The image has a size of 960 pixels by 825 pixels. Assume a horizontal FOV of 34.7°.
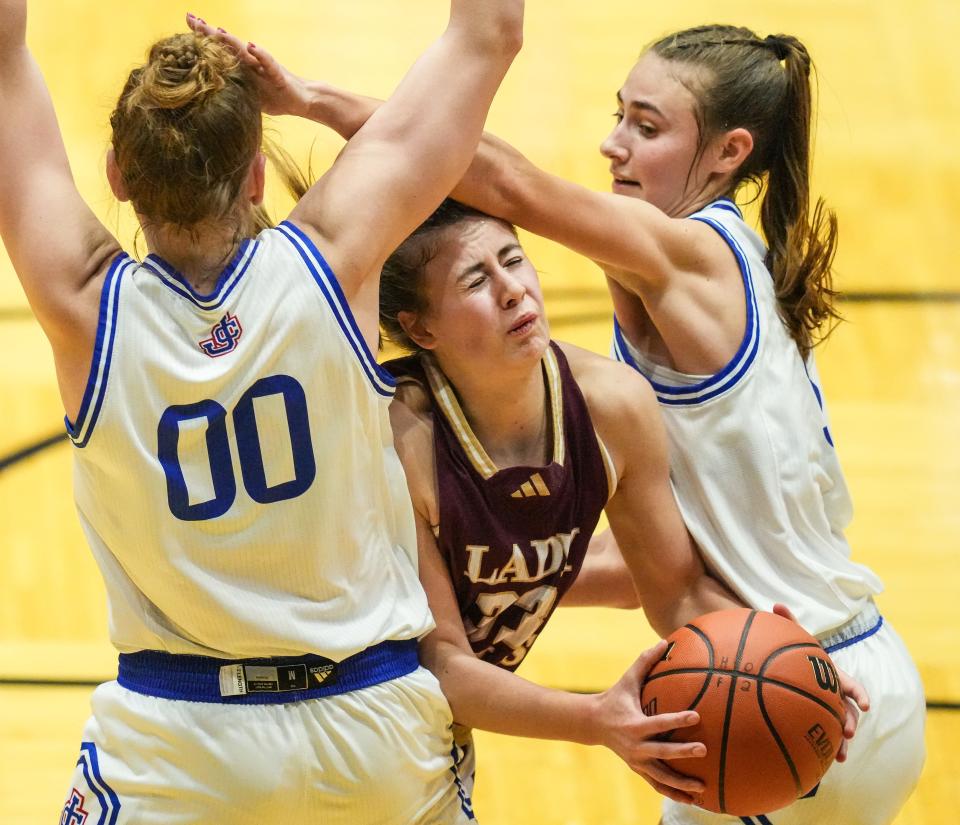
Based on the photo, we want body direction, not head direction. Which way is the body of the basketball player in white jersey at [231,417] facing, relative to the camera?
away from the camera

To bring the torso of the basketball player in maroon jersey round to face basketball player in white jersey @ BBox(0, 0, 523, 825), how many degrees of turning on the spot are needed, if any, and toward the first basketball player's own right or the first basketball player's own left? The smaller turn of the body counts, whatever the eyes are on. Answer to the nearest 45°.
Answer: approximately 90° to the first basketball player's own right

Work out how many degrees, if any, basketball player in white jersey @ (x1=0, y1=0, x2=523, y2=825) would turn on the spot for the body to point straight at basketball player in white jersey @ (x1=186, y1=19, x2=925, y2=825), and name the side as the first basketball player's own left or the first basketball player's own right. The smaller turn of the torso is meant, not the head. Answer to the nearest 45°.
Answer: approximately 45° to the first basketball player's own right

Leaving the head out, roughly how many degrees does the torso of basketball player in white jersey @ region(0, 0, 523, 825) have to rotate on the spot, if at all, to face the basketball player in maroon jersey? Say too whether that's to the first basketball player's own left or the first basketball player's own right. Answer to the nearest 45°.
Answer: approximately 45° to the first basketball player's own right

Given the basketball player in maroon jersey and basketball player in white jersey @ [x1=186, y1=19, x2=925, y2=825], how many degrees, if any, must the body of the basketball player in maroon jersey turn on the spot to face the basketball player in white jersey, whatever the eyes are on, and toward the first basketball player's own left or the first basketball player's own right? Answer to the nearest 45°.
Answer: approximately 90° to the first basketball player's own left

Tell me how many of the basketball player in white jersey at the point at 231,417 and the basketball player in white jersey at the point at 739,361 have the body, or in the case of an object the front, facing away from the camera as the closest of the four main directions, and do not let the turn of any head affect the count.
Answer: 1

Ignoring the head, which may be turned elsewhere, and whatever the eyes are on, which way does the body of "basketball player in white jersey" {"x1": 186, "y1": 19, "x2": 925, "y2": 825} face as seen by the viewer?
to the viewer's left

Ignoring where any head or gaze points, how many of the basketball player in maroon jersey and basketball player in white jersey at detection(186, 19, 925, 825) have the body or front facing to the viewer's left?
1

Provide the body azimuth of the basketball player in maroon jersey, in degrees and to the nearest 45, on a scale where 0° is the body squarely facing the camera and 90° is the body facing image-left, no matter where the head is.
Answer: approximately 315°

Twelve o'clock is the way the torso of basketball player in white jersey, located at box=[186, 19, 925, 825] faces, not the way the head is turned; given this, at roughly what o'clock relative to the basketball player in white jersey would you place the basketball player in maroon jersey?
The basketball player in maroon jersey is roughly at 11 o'clock from the basketball player in white jersey.

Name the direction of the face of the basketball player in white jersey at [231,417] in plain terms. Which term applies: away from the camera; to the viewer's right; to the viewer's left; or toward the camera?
away from the camera

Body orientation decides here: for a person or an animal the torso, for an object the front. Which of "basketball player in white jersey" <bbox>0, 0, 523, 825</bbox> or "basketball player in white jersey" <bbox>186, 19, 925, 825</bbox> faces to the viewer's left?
"basketball player in white jersey" <bbox>186, 19, 925, 825</bbox>
